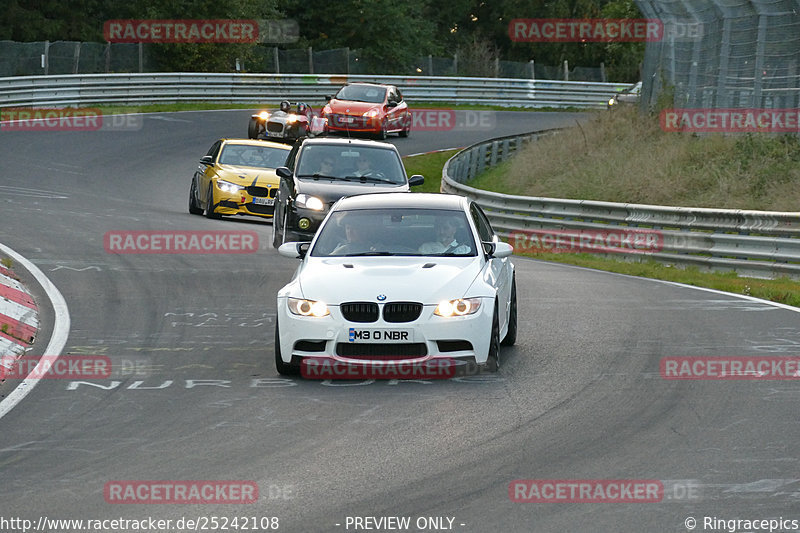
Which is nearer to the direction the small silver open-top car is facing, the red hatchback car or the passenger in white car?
the passenger in white car

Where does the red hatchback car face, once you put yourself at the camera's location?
facing the viewer and to the left of the viewer

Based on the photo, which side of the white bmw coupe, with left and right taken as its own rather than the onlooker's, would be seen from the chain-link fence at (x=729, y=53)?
back

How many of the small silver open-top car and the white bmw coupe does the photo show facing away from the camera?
0

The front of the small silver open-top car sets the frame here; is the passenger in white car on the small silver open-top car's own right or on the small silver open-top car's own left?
on the small silver open-top car's own left

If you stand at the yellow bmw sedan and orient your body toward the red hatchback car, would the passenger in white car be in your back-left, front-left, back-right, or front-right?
back-right

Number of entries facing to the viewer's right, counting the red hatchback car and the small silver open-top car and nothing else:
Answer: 0

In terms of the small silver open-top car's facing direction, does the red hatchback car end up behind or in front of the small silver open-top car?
behind

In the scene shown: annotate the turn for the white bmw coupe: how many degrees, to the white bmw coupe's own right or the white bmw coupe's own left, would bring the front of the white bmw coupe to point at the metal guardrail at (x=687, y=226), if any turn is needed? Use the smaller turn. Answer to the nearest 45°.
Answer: approximately 135° to the white bmw coupe's own left

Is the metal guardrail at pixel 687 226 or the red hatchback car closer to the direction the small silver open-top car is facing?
the metal guardrail

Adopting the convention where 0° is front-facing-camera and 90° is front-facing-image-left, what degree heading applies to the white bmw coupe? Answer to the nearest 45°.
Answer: approximately 0°

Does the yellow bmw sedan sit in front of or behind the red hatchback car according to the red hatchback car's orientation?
in front

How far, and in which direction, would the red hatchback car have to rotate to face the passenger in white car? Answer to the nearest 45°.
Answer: approximately 45° to its left

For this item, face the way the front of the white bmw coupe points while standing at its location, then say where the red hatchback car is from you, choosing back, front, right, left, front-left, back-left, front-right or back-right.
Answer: back

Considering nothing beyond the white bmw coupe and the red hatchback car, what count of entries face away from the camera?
0
